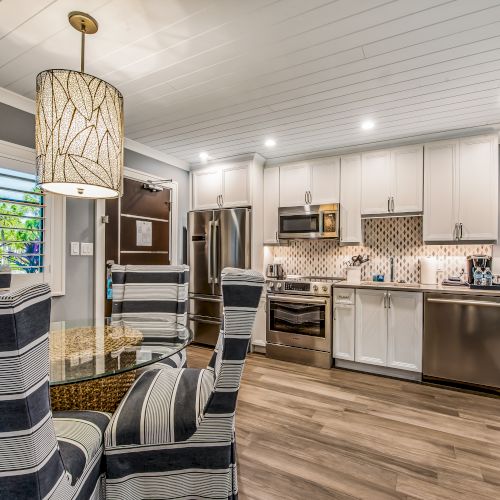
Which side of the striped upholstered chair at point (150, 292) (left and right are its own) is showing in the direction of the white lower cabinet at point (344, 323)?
left

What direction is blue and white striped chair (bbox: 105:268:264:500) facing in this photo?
to the viewer's left

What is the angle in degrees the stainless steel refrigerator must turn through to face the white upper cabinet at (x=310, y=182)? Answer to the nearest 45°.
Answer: approximately 135° to its left

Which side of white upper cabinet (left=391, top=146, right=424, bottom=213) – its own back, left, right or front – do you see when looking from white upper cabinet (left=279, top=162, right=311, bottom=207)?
right

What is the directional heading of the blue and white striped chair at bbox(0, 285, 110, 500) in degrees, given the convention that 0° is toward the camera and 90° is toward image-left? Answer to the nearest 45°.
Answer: approximately 225°
